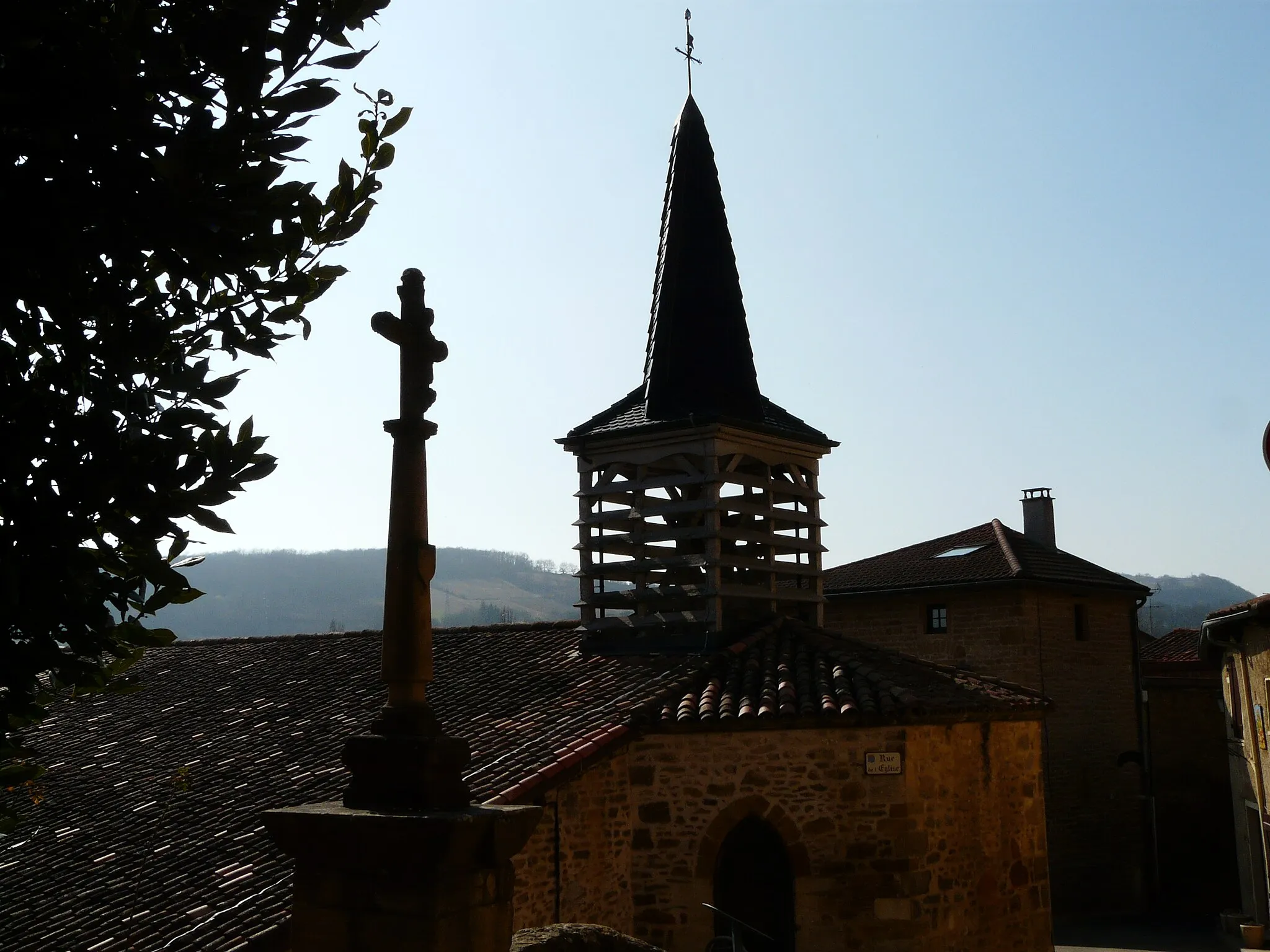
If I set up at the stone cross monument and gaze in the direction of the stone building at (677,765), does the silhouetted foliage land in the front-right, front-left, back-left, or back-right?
back-left

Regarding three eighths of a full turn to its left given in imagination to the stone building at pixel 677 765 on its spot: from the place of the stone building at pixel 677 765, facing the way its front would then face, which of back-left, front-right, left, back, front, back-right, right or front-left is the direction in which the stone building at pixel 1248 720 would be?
front-right

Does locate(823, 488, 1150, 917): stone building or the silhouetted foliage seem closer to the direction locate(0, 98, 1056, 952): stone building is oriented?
the silhouetted foliage

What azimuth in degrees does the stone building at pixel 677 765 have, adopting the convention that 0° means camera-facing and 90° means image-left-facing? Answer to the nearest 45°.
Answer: approximately 315°

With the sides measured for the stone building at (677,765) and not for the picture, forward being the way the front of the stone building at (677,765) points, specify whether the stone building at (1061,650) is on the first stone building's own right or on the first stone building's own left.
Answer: on the first stone building's own left

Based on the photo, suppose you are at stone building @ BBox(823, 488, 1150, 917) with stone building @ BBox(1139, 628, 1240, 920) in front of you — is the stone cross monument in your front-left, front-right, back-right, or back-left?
back-right

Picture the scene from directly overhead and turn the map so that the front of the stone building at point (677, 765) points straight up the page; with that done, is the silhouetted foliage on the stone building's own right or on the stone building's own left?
on the stone building's own right

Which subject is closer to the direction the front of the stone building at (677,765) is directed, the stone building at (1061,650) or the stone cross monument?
the stone cross monument

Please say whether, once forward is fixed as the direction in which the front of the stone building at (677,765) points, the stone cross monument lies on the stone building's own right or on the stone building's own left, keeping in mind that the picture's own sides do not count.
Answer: on the stone building's own right
